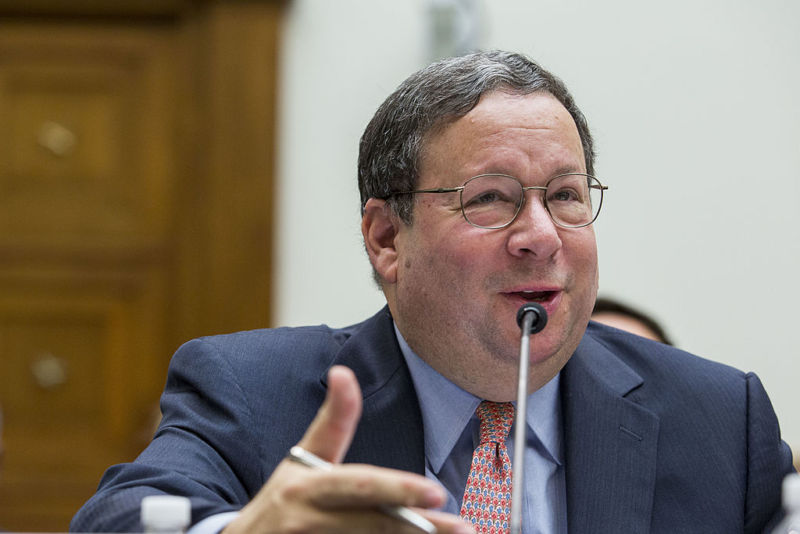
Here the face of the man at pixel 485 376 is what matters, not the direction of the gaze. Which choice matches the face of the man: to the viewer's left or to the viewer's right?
to the viewer's right

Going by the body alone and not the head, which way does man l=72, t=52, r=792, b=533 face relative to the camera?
toward the camera

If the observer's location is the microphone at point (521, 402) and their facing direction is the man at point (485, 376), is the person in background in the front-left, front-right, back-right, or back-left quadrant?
front-right

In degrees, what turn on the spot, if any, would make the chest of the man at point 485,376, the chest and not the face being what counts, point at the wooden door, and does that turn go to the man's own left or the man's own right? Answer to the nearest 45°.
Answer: approximately 135° to the man's own right

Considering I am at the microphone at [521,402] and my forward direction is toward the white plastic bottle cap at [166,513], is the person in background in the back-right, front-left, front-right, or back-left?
back-right

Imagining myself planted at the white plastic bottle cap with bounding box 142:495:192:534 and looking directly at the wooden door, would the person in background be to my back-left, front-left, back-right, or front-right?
front-right
